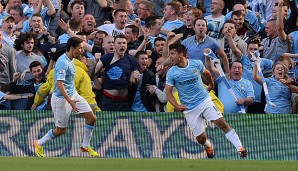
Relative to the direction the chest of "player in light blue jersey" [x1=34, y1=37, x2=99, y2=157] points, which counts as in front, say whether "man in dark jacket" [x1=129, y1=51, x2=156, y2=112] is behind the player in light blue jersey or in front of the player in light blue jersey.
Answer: in front

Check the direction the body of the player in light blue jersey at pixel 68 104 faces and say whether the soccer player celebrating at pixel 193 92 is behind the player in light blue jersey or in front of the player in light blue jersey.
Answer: in front

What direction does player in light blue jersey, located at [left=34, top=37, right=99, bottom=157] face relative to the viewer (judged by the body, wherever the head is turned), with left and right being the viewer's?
facing to the right of the viewer
